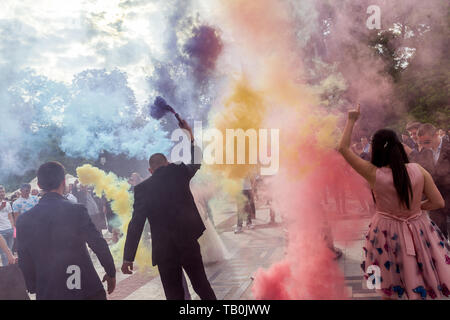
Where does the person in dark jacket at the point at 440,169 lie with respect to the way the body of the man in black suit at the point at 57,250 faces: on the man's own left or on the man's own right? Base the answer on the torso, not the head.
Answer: on the man's own right

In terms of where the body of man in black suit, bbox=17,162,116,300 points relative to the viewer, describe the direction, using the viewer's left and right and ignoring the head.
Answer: facing away from the viewer

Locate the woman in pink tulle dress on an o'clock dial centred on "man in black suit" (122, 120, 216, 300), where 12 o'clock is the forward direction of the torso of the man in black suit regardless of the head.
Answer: The woman in pink tulle dress is roughly at 4 o'clock from the man in black suit.

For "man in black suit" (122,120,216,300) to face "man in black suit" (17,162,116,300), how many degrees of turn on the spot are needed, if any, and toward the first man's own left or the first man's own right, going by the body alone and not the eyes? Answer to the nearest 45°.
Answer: approximately 135° to the first man's own left

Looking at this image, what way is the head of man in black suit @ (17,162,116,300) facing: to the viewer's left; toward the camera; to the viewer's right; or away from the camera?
away from the camera

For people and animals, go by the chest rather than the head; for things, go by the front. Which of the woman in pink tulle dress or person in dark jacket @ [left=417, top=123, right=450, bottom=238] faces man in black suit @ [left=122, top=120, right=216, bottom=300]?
the person in dark jacket

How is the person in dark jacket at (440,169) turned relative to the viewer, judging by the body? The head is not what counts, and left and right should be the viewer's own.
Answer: facing the viewer and to the left of the viewer

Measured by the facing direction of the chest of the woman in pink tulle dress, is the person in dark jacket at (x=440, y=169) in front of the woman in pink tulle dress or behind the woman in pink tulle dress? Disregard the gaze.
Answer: in front

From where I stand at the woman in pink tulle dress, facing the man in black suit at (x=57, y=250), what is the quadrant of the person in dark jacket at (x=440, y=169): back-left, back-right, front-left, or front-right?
back-right

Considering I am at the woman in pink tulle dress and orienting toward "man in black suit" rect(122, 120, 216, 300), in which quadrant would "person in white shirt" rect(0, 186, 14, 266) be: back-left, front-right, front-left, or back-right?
front-right

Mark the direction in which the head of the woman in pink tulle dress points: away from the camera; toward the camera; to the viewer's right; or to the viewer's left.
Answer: away from the camera

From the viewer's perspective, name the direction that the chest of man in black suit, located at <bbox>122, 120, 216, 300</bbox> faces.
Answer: away from the camera

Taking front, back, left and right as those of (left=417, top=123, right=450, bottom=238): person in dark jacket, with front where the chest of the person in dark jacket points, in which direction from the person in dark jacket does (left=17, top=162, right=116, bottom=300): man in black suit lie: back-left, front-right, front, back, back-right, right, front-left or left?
front

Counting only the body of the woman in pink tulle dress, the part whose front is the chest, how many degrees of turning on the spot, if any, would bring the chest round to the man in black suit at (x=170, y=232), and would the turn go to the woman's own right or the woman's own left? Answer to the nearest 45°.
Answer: approximately 90° to the woman's own left

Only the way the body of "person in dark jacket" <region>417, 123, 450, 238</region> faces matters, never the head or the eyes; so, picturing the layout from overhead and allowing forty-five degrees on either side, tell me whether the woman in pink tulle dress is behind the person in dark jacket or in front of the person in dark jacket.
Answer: in front

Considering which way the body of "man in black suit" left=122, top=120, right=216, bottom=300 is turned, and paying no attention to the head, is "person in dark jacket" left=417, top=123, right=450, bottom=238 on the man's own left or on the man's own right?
on the man's own right

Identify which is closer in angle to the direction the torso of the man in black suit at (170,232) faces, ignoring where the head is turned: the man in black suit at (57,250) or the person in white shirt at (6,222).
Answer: the person in white shirt

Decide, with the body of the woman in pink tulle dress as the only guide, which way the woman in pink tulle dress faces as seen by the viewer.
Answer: away from the camera
